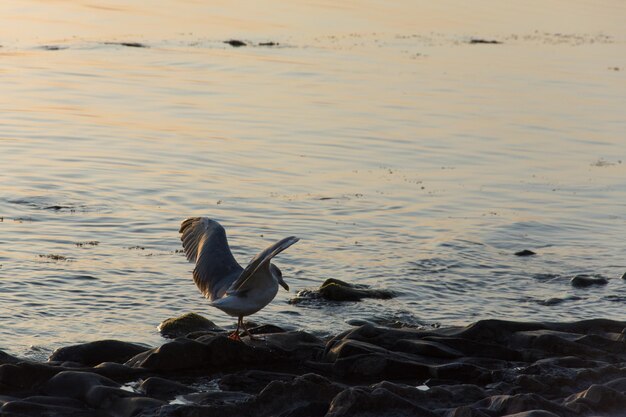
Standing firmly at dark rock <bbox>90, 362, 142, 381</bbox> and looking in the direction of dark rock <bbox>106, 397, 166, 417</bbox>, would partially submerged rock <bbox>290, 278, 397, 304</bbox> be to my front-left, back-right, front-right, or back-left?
back-left

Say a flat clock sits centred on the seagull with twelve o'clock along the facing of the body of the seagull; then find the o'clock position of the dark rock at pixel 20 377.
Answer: The dark rock is roughly at 6 o'clock from the seagull.

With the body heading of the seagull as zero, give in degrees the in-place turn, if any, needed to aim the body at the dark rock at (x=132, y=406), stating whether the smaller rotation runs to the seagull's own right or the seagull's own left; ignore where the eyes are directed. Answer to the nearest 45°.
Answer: approximately 135° to the seagull's own right

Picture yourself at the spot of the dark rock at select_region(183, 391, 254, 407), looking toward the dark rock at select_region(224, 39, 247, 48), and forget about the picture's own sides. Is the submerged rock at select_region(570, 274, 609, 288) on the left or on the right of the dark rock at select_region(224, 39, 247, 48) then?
right

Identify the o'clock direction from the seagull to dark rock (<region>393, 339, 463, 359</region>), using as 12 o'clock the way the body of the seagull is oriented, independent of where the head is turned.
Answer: The dark rock is roughly at 2 o'clock from the seagull.

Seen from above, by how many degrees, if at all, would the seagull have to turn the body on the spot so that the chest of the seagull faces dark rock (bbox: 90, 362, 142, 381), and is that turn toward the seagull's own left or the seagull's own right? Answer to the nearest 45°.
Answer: approximately 180°

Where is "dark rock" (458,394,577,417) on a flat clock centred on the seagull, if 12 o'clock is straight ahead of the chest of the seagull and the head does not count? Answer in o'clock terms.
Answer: The dark rock is roughly at 3 o'clock from the seagull.
